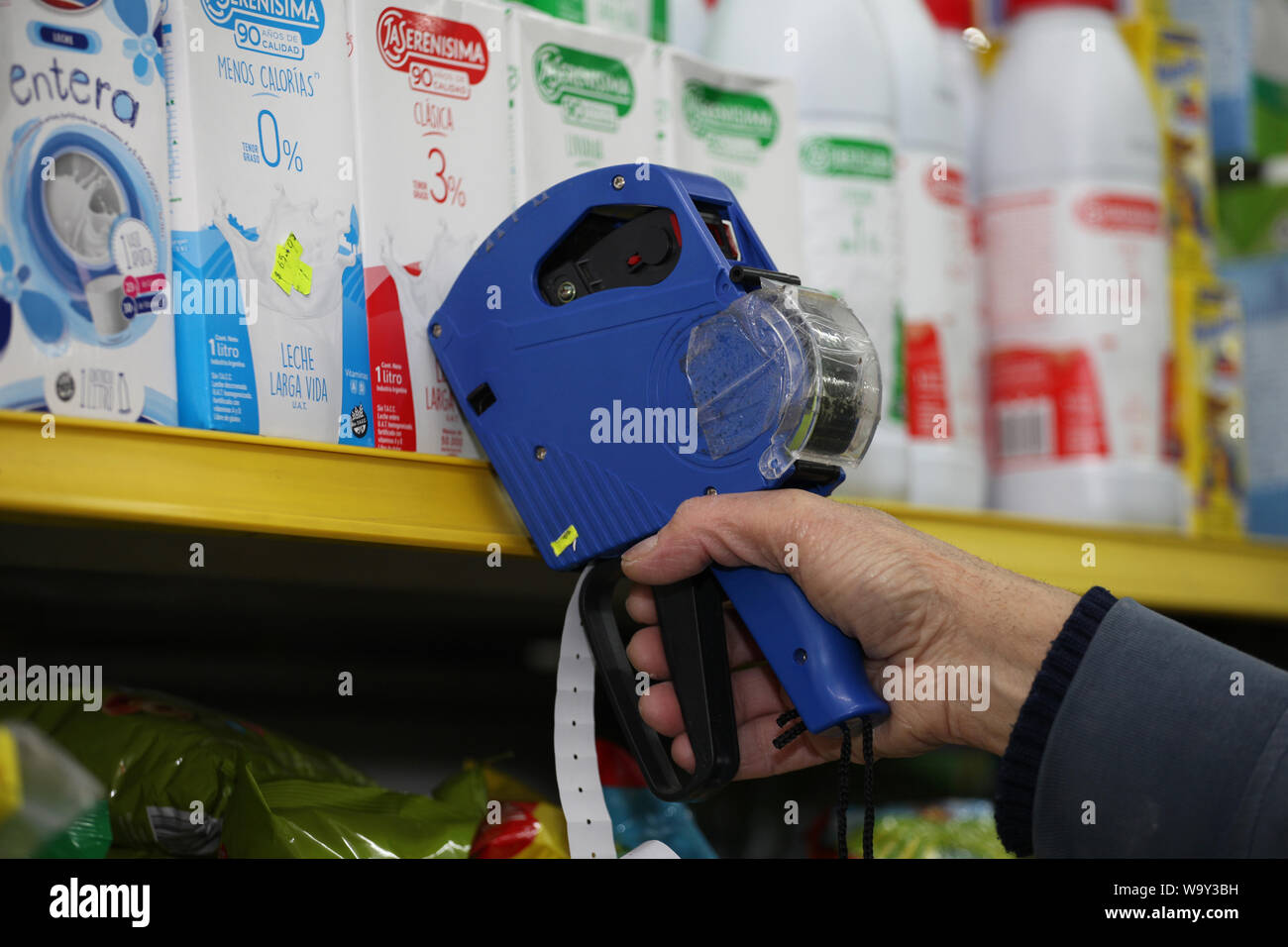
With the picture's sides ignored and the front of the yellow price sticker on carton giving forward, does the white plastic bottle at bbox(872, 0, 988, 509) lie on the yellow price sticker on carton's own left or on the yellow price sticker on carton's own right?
on the yellow price sticker on carton's own left

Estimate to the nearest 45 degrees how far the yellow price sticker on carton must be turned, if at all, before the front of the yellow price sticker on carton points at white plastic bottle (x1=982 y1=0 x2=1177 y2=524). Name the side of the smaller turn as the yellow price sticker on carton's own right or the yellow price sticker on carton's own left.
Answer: approximately 135° to the yellow price sticker on carton's own left

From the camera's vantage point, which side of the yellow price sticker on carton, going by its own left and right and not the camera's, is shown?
front
